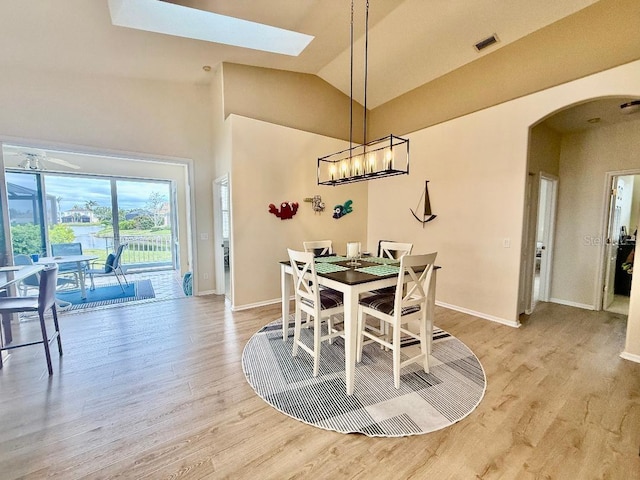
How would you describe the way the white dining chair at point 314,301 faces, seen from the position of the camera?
facing away from the viewer and to the right of the viewer

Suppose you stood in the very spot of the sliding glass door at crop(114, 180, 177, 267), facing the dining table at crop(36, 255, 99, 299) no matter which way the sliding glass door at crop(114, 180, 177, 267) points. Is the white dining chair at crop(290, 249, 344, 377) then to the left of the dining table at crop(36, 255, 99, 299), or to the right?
left

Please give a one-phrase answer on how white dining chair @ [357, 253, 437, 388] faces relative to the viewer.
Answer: facing away from the viewer and to the left of the viewer

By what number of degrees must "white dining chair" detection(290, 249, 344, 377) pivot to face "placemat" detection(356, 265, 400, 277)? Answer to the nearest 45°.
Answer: approximately 45° to its right

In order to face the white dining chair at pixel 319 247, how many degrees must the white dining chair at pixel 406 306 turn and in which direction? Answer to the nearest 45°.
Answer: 0° — it already faces it

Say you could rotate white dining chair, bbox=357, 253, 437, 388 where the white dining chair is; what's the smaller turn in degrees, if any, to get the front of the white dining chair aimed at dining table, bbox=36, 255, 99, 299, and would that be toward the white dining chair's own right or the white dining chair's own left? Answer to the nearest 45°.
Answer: approximately 45° to the white dining chair's own left

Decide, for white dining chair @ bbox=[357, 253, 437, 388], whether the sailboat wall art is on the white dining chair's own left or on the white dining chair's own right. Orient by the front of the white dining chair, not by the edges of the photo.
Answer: on the white dining chair's own right

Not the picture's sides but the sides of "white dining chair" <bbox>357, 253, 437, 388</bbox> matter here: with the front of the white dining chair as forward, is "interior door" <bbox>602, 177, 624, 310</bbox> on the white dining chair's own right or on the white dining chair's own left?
on the white dining chair's own right
